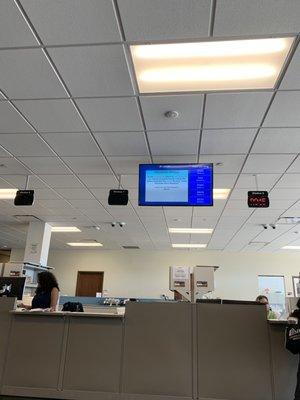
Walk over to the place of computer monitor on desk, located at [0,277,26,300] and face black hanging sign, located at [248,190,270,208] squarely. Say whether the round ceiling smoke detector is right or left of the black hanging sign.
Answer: right

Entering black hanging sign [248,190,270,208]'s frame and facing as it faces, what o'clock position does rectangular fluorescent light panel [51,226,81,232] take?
The rectangular fluorescent light panel is roughly at 4 o'clock from the black hanging sign.

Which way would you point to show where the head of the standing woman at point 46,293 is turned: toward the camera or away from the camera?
away from the camera

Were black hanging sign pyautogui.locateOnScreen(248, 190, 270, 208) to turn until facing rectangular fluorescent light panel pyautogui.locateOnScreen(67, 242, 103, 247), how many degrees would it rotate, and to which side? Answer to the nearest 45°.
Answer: approximately 135° to its right

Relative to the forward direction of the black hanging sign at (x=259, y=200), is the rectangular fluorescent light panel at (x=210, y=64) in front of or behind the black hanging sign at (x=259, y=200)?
in front

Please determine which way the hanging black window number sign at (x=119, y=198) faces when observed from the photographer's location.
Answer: facing the viewer

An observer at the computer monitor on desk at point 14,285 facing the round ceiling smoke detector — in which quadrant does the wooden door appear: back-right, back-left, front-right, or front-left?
back-left

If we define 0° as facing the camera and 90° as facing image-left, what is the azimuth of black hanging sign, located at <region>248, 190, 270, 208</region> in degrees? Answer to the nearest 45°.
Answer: approximately 0°

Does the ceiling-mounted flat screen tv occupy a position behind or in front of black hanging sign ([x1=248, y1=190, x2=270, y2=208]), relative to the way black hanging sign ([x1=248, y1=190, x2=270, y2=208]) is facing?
in front

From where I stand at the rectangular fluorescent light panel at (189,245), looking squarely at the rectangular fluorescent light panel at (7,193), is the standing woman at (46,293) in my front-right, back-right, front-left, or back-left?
front-left

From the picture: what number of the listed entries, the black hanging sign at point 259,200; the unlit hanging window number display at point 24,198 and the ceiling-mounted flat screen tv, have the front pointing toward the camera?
3
